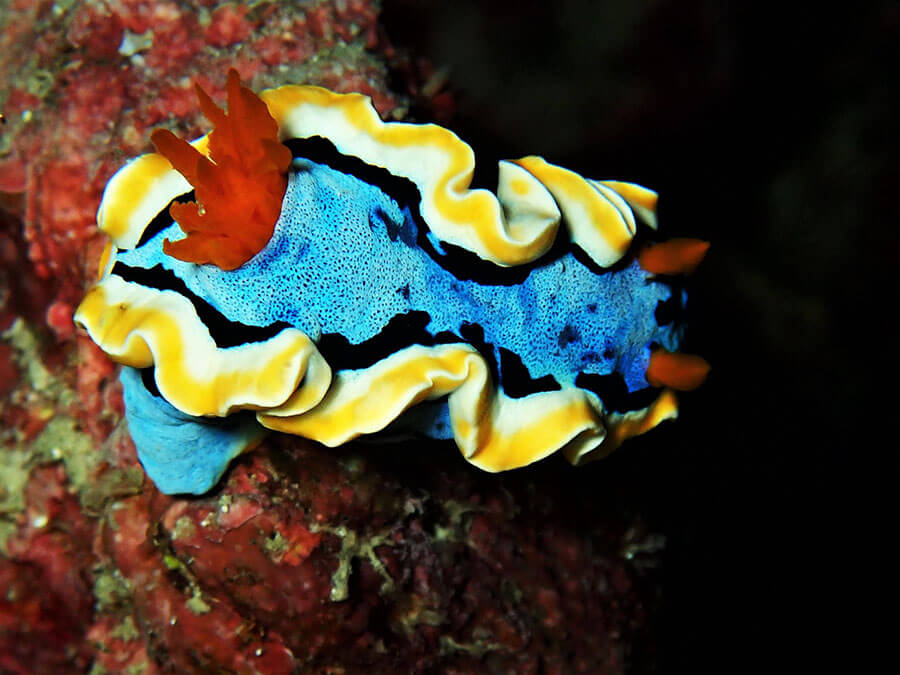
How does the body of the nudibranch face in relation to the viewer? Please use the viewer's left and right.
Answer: facing to the right of the viewer
